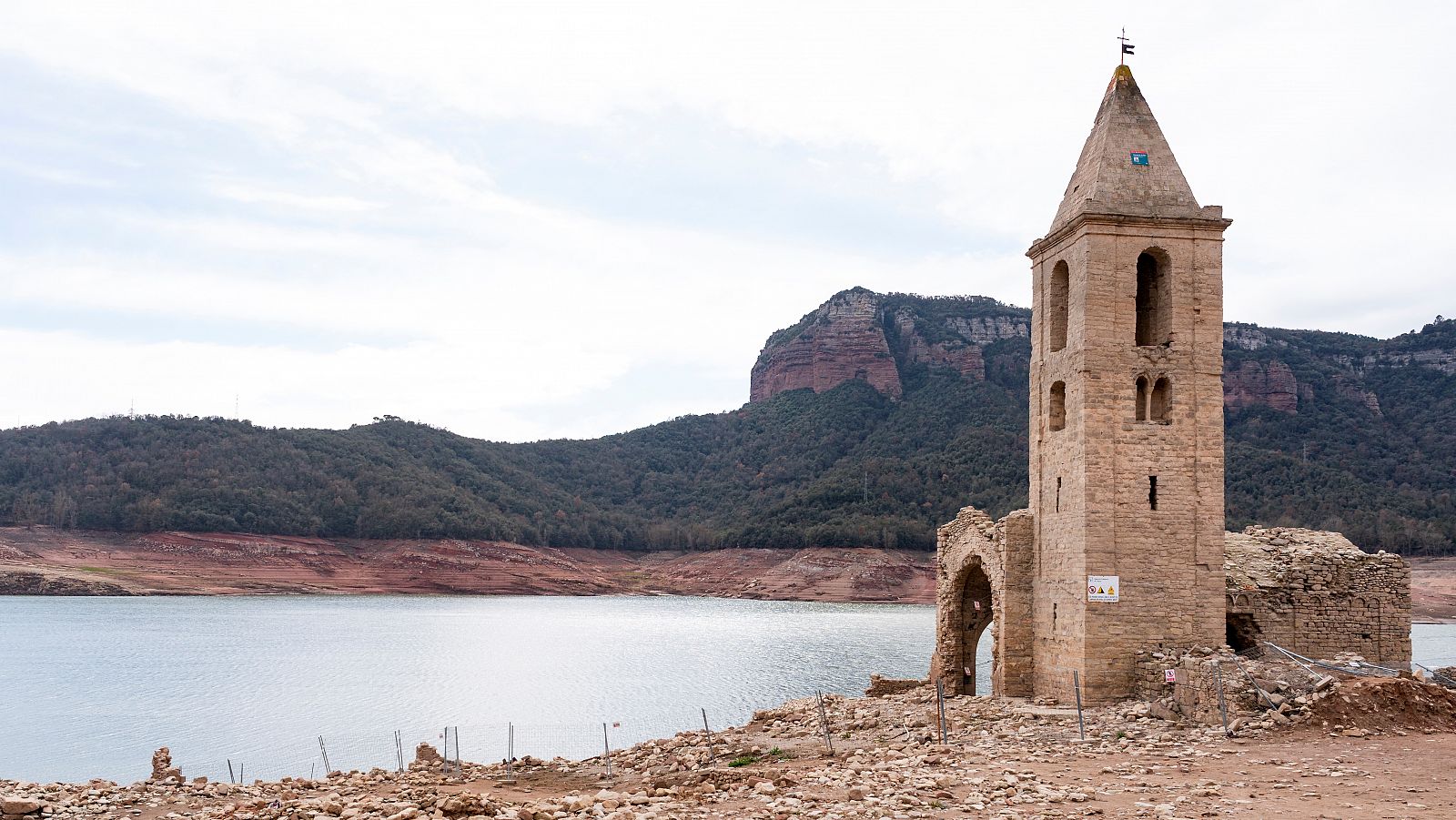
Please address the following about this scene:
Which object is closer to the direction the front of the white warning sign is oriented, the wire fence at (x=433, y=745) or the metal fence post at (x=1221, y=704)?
the metal fence post

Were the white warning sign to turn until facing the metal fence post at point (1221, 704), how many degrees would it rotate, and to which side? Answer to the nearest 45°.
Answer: approximately 45° to its left

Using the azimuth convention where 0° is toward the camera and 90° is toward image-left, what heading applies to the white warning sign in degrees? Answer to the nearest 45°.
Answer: approximately 0°

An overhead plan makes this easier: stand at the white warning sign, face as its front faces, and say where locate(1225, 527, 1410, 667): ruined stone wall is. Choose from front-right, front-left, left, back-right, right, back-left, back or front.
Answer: back-left

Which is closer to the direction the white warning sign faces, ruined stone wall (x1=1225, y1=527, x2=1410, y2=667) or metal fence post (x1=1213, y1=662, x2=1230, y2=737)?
the metal fence post

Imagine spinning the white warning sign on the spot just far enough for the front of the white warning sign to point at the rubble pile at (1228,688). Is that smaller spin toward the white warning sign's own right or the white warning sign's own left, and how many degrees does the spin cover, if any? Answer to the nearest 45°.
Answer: approximately 45° to the white warning sign's own left
